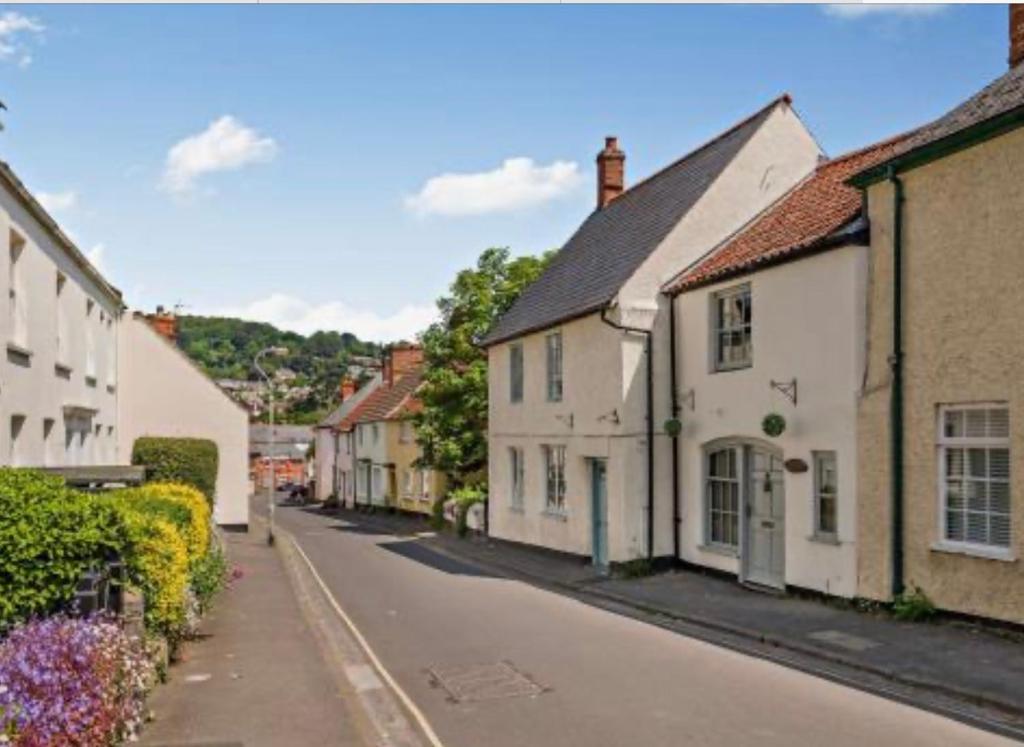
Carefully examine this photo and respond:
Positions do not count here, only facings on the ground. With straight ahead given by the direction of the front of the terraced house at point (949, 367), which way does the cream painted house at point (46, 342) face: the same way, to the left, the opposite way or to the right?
the opposite way

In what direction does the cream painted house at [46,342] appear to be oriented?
to the viewer's right

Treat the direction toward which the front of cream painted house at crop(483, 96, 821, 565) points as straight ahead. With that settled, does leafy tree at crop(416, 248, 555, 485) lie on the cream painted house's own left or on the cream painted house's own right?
on the cream painted house's own right

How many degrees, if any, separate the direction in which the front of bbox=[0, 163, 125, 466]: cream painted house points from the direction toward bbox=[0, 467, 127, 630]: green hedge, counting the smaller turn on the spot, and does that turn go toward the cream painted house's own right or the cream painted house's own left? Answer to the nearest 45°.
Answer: approximately 90° to the cream painted house's own right

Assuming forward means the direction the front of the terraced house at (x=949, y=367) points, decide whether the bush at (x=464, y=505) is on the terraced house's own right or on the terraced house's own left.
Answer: on the terraced house's own right

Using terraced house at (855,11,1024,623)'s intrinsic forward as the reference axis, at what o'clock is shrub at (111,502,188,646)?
The shrub is roughly at 12 o'clock from the terraced house.

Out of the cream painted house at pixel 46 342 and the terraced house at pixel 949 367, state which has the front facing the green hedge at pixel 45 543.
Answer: the terraced house
